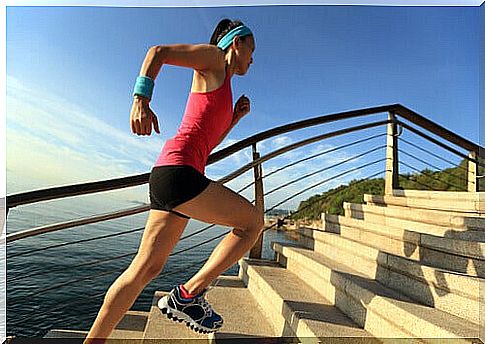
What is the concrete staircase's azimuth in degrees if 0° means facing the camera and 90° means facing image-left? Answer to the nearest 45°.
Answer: approximately 45°

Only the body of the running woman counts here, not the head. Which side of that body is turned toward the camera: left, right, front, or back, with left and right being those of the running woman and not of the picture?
right

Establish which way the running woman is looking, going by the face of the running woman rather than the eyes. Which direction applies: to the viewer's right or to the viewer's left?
to the viewer's right
